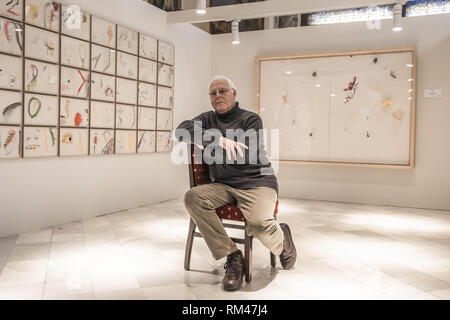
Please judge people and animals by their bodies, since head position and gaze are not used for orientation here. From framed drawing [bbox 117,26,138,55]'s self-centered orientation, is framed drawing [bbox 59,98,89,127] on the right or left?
on its right

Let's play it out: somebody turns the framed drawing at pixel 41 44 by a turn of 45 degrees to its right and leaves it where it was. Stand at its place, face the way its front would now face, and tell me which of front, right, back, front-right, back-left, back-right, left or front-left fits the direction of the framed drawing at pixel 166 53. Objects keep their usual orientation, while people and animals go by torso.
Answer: back-left

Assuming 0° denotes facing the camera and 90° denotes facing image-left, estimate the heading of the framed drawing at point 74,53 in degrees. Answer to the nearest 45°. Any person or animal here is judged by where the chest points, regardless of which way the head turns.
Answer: approximately 315°

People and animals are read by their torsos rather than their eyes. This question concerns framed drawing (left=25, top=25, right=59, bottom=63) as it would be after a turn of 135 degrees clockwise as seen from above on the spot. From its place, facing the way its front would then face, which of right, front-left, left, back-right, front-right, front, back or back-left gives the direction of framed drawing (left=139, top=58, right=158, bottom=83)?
back-right

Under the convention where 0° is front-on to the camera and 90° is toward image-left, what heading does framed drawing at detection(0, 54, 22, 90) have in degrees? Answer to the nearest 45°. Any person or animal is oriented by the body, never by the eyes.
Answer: approximately 315°

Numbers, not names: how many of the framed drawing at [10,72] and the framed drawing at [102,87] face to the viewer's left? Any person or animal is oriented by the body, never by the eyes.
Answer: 0

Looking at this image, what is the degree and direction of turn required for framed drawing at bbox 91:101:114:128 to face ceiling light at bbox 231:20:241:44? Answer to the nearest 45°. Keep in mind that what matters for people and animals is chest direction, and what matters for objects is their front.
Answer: approximately 90° to its left

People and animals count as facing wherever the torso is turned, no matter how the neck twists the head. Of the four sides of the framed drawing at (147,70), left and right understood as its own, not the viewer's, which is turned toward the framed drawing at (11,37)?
right

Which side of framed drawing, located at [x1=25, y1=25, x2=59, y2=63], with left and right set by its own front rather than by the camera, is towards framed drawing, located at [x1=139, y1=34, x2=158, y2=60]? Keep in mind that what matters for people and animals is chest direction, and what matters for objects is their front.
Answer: left
